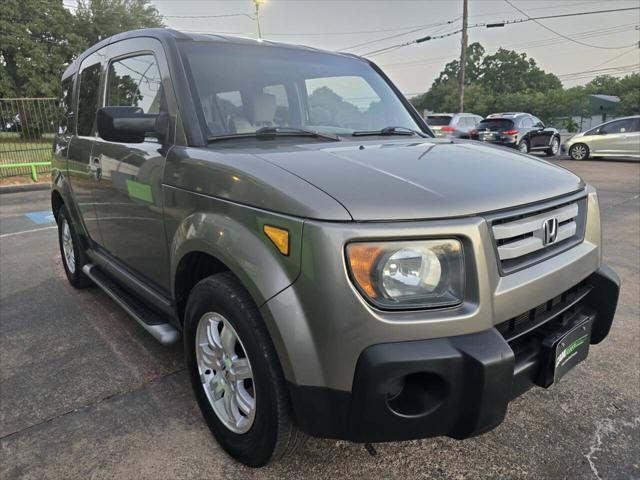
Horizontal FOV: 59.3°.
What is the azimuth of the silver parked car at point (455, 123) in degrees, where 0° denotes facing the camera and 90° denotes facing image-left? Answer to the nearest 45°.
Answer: approximately 225°

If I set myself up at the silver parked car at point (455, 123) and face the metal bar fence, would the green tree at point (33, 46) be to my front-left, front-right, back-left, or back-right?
front-right

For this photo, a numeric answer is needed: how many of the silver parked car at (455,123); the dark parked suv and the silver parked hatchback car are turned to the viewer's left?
1

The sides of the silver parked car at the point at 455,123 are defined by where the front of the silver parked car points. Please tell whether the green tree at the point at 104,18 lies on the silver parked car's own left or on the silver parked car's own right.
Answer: on the silver parked car's own left

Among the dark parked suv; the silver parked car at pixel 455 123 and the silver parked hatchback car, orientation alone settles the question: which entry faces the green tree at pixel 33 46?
the silver parked hatchback car

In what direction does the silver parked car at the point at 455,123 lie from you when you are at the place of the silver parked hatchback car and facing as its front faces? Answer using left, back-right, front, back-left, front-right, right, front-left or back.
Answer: front

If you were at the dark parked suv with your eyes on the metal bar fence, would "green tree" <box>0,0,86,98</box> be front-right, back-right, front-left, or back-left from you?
front-right

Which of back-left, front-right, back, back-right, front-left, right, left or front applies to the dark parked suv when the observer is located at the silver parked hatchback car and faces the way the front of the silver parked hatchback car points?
front

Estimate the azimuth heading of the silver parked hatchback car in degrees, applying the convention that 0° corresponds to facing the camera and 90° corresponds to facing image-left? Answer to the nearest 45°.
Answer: approximately 90°

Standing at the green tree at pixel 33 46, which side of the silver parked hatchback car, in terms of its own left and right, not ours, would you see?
front

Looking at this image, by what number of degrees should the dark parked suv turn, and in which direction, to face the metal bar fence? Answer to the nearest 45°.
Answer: approximately 180°

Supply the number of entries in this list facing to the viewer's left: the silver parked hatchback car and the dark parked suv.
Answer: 1

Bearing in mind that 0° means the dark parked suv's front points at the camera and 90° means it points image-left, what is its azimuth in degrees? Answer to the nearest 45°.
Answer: approximately 225°

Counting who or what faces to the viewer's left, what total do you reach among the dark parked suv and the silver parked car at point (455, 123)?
0

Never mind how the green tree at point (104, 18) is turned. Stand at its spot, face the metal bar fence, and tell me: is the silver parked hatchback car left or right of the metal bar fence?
left
